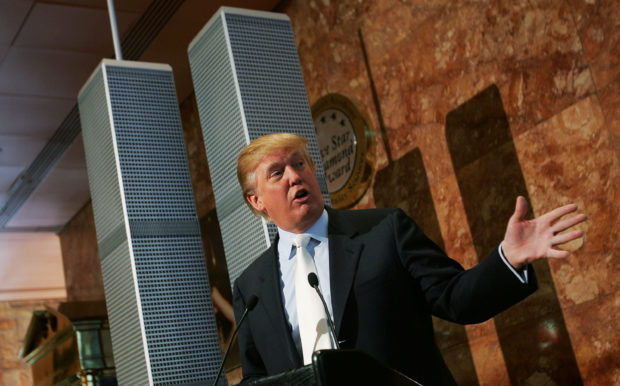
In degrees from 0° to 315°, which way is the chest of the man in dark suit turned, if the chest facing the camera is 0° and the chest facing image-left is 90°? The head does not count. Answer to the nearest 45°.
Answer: approximately 0°

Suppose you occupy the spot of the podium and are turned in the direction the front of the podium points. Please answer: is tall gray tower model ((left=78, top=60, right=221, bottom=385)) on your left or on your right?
on your right

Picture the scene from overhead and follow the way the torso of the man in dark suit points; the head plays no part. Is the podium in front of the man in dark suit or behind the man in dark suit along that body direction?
in front

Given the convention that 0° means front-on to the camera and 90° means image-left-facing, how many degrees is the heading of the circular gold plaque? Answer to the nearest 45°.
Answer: approximately 45°

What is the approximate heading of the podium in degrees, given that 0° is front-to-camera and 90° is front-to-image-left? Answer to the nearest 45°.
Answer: approximately 45°

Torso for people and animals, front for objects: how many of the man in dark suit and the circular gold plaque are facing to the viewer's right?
0
